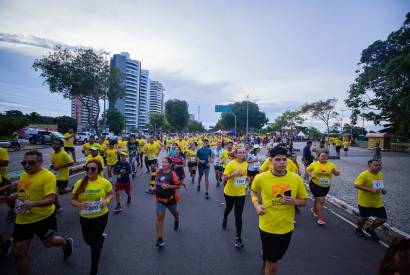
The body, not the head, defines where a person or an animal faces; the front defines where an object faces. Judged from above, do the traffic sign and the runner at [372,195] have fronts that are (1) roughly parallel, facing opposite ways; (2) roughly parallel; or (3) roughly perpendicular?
roughly parallel

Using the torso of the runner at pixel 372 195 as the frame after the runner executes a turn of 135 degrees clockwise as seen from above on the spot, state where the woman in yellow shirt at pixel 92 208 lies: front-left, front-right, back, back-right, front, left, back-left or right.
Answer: front-left

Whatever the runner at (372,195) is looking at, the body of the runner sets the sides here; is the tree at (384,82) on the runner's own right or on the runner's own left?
on the runner's own left

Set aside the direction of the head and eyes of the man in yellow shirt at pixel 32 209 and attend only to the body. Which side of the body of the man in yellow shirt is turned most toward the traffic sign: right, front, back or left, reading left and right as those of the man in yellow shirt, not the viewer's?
back

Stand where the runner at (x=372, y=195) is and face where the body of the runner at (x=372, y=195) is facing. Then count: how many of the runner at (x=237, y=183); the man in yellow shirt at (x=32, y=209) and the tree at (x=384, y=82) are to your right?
2

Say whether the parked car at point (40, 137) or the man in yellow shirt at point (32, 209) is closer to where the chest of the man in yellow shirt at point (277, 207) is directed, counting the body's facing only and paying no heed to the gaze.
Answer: the man in yellow shirt

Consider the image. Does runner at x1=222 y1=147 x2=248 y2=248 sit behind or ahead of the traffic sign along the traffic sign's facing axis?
ahead

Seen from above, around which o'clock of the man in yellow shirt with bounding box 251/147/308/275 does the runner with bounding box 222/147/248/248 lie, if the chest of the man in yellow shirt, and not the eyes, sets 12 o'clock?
The runner is roughly at 5 o'clock from the man in yellow shirt.

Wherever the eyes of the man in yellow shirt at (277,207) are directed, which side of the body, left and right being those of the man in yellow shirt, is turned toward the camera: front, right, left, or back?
front

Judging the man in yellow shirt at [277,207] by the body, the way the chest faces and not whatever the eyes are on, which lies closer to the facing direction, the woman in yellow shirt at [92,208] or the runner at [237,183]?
the woman in yellow shirt

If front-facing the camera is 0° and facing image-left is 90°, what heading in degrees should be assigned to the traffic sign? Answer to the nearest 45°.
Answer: approximately 0°

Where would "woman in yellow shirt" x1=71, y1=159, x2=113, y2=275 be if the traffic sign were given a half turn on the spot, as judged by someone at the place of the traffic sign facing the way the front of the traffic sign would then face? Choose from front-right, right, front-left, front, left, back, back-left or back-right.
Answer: back

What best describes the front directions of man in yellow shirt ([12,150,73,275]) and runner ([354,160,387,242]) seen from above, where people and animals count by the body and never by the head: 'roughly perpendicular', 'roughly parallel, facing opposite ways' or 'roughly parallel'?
roughly parallel

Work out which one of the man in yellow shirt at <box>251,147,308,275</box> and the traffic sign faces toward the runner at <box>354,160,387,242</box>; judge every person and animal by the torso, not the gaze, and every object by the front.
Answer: the traffic sign

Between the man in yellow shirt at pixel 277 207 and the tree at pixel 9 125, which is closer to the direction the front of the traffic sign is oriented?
the man in yellow shirt

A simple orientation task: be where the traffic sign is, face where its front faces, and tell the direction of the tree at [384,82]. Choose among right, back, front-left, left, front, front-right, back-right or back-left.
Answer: front-left

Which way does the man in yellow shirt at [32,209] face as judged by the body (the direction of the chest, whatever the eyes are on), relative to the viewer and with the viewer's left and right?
facing the viewer and to the left of the viewer

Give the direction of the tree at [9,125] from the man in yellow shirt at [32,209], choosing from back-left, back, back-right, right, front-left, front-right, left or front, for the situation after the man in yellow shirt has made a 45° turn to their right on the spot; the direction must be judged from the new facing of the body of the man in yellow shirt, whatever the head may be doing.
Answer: right
